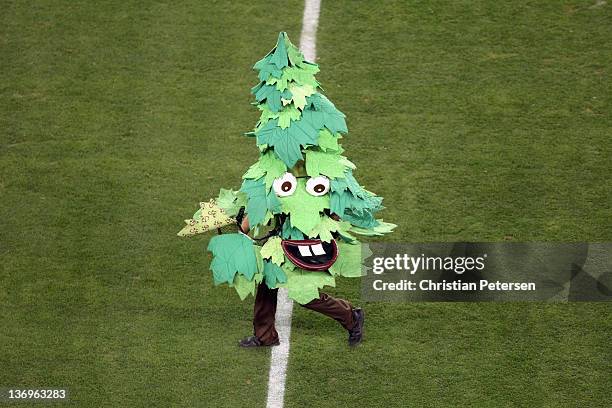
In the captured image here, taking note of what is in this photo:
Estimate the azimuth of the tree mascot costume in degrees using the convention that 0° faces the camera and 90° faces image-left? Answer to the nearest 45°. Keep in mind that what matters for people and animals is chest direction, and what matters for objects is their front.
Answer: approximately 0°
